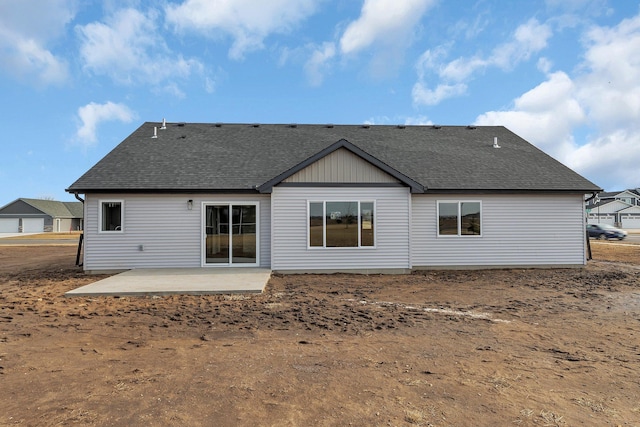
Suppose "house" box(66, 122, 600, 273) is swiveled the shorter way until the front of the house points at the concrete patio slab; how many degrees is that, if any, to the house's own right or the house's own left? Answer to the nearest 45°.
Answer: approximately 135° to the house's own left

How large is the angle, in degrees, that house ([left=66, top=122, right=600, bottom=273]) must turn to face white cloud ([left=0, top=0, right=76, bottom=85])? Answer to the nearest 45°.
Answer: approximately 90° to its left

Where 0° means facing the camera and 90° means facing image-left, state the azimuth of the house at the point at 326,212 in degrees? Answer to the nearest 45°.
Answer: approximately 180°

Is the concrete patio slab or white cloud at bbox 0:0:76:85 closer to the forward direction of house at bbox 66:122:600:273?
the white cloud

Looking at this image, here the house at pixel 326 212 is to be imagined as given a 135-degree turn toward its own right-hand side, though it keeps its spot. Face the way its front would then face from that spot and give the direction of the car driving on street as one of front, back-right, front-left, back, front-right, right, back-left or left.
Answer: left
